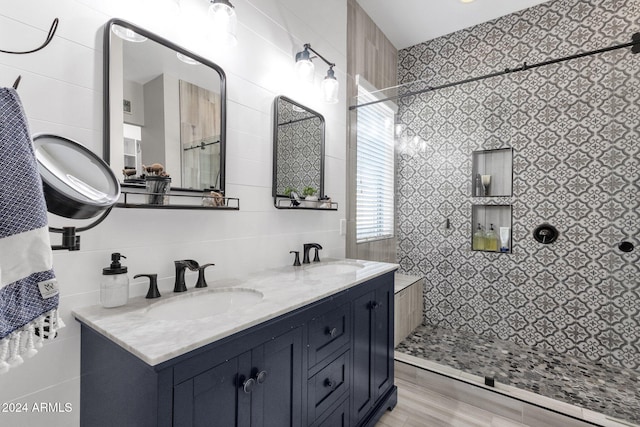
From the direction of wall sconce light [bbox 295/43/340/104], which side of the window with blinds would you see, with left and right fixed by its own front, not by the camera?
right

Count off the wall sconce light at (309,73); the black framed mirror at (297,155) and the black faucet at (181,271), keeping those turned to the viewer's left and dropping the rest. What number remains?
0

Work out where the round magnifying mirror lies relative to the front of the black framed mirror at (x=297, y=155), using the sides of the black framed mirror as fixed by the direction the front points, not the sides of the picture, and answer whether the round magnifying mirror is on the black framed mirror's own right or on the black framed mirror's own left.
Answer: on the black framed mirror's own right

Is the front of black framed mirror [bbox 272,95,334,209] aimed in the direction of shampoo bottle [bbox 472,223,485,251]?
no

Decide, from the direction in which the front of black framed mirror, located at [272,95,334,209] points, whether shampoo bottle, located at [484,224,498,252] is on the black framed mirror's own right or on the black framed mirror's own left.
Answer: on the black framed mirror's own left

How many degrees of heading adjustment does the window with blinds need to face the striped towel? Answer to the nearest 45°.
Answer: approximately 45° to its right

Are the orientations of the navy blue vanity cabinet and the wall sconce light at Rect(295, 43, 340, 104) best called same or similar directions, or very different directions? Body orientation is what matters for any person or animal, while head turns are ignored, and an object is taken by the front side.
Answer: same or similar directions

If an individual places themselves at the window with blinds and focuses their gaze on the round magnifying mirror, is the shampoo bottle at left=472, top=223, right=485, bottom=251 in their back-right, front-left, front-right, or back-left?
back-left

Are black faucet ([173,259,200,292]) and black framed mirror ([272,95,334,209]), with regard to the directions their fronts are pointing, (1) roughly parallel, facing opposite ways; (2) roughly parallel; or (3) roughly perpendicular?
roughly parallel

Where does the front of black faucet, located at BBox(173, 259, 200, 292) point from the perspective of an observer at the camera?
facing the viewer and to the right of the viewer

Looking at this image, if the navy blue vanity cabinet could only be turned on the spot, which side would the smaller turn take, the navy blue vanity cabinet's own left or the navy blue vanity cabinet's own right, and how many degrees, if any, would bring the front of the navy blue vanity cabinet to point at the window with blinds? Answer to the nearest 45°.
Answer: approximately 90° to the navy blue vanity cabinet's own left

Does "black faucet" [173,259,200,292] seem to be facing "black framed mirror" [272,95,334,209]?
no

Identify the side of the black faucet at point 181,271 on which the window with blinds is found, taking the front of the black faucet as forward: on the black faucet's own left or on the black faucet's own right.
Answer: on the black faucet's own left

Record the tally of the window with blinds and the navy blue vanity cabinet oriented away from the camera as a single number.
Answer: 0

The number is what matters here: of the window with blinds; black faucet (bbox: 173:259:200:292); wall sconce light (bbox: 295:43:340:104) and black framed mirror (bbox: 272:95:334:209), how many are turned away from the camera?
0
